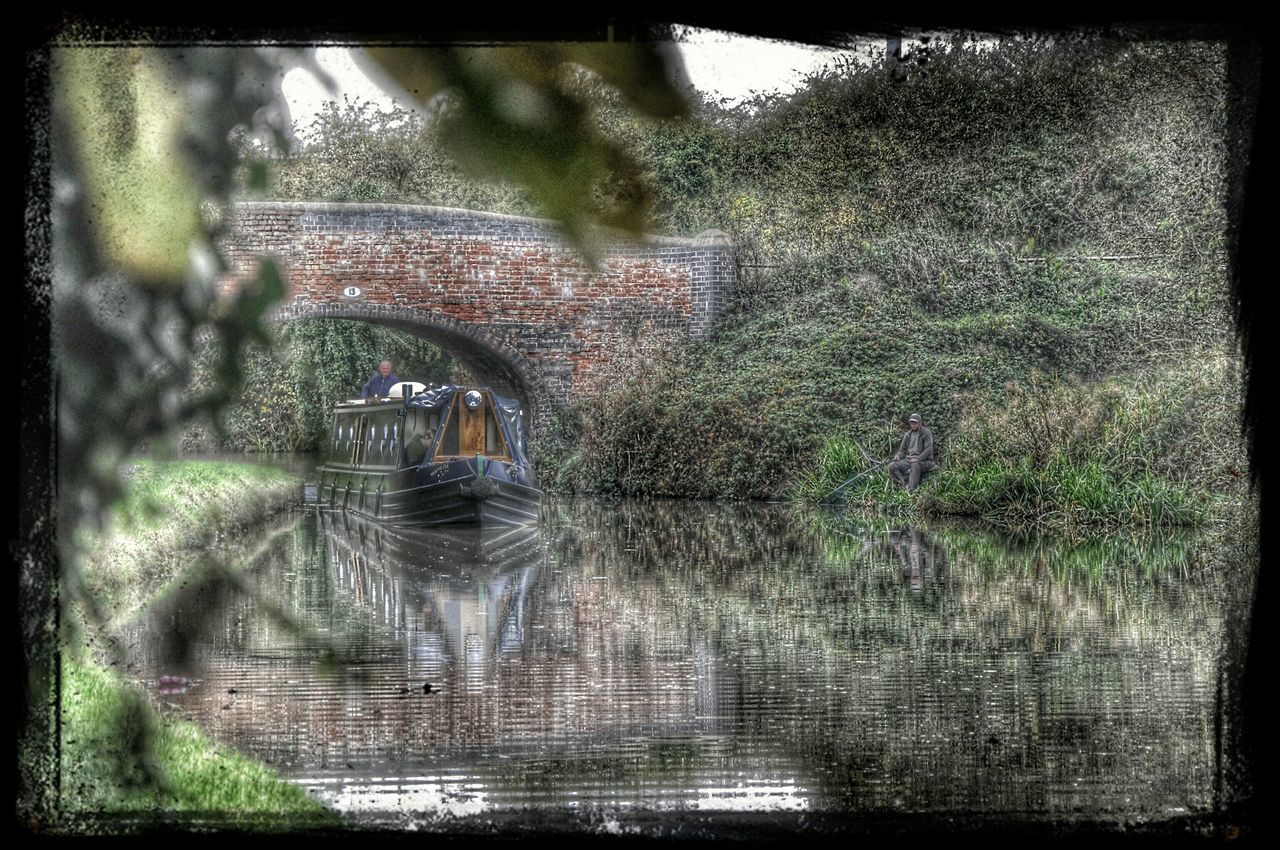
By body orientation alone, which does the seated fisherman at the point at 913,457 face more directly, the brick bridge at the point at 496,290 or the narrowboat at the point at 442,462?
the narrowboat

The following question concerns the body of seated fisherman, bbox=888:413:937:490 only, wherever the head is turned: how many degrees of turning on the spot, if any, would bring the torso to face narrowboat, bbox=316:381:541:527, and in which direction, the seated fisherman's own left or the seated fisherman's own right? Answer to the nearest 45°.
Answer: approximately 45° to the seated fisherman's own right

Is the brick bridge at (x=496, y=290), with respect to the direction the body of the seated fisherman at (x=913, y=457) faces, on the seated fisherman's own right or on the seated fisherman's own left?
on the seated fisherman's own right

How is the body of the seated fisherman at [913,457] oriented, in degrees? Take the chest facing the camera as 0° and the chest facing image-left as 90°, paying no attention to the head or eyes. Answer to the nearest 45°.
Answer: approximately 45°
